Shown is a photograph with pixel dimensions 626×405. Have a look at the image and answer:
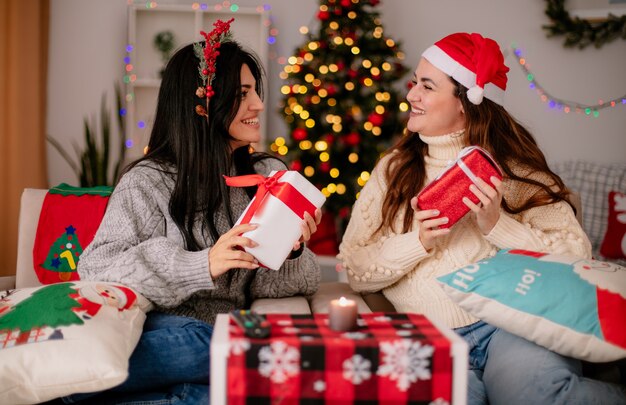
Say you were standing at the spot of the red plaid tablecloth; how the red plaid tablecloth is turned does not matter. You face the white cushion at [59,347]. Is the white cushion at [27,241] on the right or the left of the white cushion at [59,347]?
right

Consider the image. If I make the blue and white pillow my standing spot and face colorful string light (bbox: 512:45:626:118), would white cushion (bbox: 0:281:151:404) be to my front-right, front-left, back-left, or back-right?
back-left

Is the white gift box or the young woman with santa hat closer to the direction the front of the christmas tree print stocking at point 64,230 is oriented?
the white gift box

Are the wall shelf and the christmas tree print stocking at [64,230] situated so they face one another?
no

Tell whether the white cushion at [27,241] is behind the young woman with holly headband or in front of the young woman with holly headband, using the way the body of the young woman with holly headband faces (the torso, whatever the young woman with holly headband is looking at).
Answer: behind

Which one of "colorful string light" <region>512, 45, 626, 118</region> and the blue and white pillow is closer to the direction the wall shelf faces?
the blue and white pillow

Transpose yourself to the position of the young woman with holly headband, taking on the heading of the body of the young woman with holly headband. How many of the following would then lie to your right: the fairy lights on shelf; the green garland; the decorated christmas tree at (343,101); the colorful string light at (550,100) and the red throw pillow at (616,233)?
0

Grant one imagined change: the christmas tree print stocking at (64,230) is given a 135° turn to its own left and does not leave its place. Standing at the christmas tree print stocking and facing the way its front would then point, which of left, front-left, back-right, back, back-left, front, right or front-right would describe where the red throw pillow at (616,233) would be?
front-right

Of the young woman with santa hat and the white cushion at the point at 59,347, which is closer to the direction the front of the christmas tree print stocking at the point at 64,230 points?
the white cushion

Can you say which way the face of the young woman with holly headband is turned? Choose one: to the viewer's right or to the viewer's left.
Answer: to the viewer's right

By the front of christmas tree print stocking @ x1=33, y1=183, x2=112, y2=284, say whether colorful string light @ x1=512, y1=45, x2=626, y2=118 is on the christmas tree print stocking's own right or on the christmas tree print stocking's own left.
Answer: on the christmas tree print stocking's own left

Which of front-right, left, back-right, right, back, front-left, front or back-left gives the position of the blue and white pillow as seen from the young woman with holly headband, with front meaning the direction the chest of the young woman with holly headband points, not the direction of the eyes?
front

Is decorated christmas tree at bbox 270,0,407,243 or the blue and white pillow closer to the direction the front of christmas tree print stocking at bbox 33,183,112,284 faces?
the blue and white pillow

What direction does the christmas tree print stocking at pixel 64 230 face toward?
toward the camera

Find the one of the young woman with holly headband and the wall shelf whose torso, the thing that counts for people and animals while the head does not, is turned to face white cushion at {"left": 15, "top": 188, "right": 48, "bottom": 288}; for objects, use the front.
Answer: the wall shelf

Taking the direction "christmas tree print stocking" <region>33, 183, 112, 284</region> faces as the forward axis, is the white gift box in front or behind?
in front

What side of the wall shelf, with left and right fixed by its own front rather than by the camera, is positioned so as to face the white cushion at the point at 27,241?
front

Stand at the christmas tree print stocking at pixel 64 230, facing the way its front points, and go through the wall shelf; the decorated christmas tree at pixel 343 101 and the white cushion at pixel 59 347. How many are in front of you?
1

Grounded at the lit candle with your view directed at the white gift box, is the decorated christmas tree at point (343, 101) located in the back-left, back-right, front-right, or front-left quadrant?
front-right

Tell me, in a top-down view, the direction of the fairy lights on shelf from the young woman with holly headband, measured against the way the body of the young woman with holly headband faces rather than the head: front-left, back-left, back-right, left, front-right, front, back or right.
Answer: back-left

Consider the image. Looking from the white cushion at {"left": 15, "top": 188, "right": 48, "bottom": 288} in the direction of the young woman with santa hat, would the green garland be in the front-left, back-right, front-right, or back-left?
front-left

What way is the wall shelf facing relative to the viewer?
toward the camera
